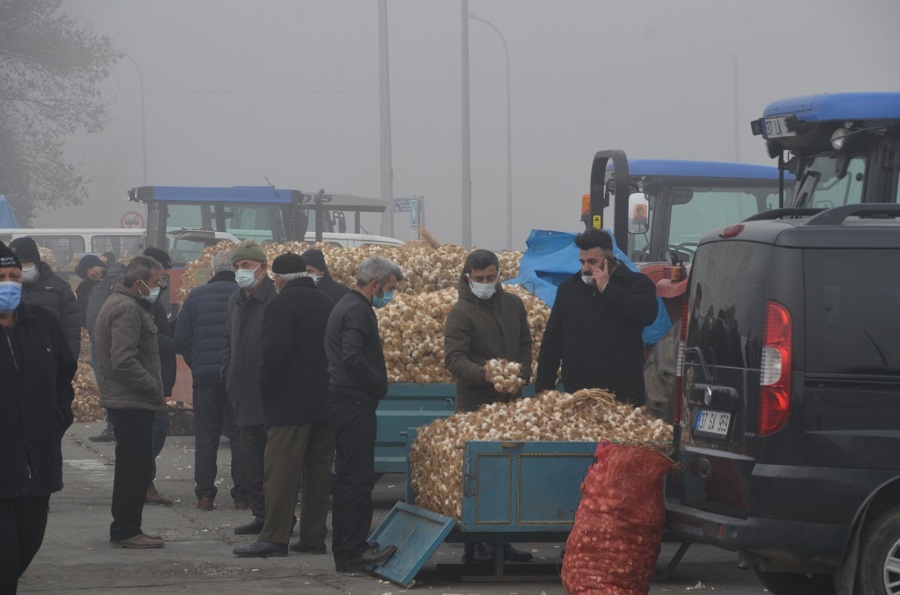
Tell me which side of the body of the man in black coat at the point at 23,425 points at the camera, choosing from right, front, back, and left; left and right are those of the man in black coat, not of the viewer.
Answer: front

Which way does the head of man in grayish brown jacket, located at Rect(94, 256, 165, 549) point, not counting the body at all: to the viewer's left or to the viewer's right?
to the viewer's right

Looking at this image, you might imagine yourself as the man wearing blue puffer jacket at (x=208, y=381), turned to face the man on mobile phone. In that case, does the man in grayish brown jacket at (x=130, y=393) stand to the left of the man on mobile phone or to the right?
right

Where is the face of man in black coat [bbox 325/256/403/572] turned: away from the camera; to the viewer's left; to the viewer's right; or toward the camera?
to the viewer's right

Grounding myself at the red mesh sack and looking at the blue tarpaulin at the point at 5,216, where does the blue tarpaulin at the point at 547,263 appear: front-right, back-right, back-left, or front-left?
front-right

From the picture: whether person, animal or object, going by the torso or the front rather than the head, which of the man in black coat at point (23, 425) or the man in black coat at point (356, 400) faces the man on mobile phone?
the man in black coat at point (356, 400)

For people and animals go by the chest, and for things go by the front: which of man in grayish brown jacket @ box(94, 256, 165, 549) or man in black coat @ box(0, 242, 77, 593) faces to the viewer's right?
the man in grayish brown jacket

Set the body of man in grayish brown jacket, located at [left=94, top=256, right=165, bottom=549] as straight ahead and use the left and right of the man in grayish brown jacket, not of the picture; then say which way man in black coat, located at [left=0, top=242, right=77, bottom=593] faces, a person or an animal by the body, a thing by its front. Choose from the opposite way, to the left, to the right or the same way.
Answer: to the right

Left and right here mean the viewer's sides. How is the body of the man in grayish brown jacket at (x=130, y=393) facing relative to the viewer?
facing to the right of the viewer

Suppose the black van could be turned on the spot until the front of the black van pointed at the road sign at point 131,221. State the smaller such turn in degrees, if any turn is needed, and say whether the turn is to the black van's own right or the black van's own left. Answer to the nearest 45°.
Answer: approximately 90° to the black van's own left

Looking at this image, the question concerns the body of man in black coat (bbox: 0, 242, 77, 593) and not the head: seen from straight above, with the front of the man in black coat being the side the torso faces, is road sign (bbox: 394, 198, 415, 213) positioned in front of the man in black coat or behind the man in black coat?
behind

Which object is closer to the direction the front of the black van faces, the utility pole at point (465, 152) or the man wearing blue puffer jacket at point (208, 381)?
the utility pole

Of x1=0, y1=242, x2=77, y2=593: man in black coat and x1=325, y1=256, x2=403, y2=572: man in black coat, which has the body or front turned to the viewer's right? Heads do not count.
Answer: x1=325, y1=256, x2=403, y2=572: man in black coat

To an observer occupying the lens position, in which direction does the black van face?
facing away from the viewer and to the right of the viewer
